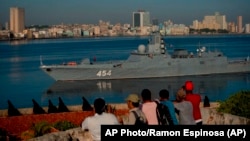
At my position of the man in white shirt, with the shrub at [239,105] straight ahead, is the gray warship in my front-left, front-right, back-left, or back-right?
front-left

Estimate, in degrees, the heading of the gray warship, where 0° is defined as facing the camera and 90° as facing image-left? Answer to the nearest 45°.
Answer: approximately 90°

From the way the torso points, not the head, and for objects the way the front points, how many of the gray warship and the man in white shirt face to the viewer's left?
1

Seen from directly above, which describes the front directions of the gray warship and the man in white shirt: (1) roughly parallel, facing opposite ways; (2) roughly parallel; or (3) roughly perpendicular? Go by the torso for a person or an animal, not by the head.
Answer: roughly perpendicular

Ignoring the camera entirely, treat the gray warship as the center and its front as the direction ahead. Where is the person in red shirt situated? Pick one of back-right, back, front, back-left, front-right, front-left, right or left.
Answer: left

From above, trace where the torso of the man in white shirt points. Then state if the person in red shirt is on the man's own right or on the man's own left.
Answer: on the man's own right

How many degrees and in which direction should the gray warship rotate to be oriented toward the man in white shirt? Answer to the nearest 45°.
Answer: approximately 90° to its left

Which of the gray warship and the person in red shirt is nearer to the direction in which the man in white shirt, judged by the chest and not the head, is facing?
the gray warship

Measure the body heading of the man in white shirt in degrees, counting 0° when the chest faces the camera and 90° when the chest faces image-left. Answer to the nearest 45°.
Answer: approximately 180°

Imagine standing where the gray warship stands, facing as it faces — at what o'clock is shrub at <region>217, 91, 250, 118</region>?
The shrub is roughly at 9 o'clock from the gray warship.
